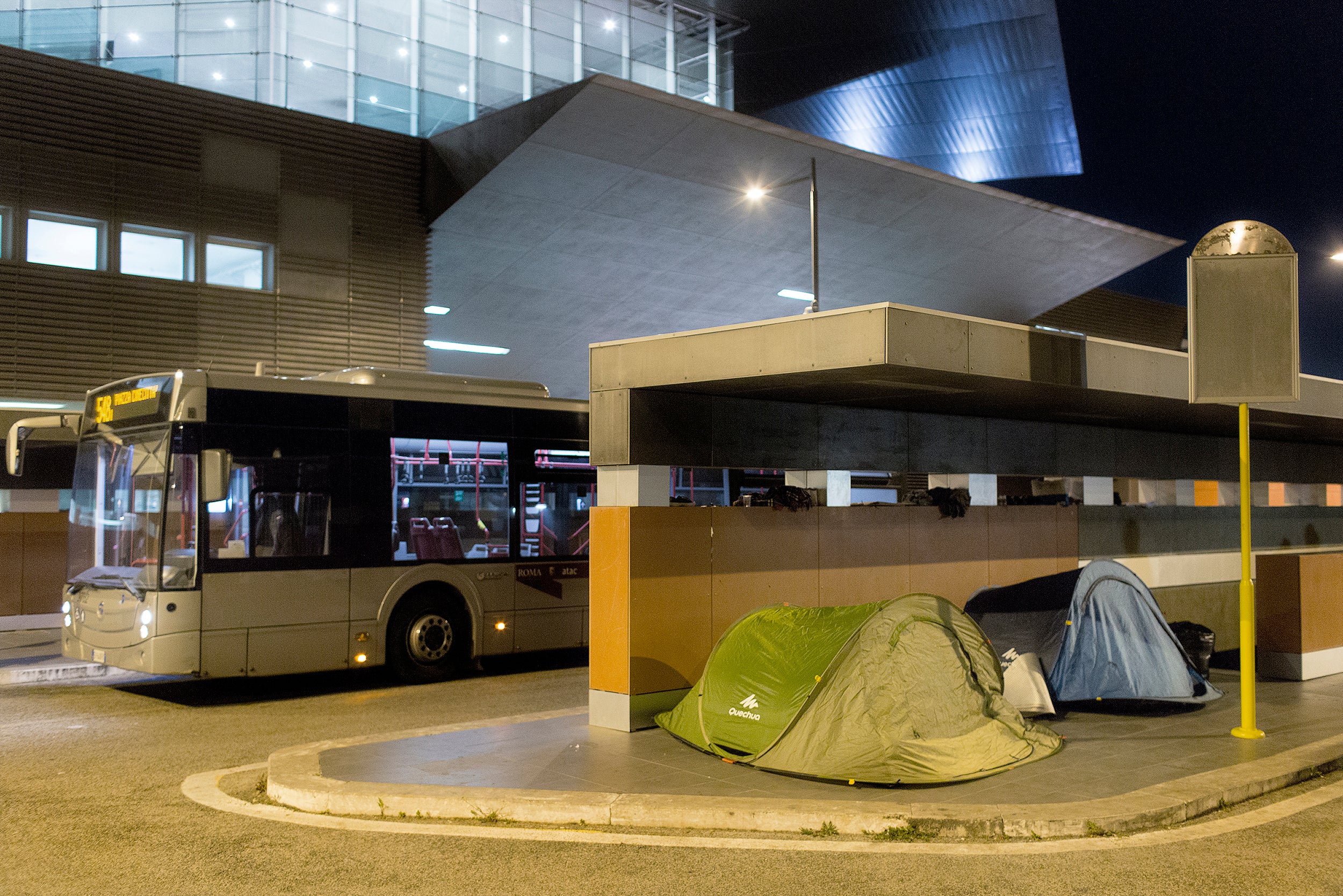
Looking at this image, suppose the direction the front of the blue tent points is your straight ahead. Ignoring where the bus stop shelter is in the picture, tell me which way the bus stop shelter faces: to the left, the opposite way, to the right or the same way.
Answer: the same way

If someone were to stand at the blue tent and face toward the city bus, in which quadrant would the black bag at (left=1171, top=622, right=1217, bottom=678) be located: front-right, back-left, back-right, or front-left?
back-right

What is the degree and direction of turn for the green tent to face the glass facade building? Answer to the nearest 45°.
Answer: approximately 180°

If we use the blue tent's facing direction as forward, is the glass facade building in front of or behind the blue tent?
behind

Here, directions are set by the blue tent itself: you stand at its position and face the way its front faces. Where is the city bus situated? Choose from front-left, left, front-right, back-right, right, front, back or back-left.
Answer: back-right

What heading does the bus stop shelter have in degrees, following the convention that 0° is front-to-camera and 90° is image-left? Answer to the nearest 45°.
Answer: approximately 315°

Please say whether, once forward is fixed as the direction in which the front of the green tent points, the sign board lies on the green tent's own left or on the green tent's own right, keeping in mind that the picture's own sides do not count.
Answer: on the green tent's own left

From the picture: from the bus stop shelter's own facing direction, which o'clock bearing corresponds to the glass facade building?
The glass facade building is roughly at 6 o'clock from the bus stop shelter.

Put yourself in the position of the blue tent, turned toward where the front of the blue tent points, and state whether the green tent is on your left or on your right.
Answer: on your right

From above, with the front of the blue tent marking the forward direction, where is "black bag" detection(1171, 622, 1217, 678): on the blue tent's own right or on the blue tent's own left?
on the blue tent's own left

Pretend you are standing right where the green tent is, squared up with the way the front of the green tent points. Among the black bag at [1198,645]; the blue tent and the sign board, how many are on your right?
0

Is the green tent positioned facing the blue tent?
no

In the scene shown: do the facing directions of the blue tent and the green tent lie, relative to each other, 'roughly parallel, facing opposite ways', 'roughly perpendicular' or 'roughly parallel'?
roughly parallel
